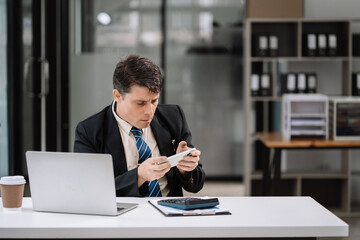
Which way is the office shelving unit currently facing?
toward the camera

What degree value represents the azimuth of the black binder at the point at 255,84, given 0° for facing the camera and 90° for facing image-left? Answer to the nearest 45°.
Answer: approximately 0°

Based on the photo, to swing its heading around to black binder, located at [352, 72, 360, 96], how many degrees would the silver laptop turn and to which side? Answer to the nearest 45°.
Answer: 0° — it already faces it

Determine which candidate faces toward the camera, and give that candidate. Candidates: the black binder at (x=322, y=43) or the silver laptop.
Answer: the black binder

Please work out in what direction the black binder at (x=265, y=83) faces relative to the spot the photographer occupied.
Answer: facing the viewer

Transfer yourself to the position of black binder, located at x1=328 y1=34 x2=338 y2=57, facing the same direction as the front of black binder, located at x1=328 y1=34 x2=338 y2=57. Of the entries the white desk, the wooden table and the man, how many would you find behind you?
0

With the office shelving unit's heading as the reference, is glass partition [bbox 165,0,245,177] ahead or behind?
behind

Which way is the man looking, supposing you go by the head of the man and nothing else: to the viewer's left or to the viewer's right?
to the viewer's right

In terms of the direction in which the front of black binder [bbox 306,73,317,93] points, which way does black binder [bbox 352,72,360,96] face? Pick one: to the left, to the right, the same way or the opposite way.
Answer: the same way

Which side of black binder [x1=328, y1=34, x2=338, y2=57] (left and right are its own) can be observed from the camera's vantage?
front

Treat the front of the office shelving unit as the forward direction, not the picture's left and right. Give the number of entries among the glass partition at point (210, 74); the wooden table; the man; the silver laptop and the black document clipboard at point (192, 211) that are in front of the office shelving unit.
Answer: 4

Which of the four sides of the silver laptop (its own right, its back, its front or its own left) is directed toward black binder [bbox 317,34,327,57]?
front

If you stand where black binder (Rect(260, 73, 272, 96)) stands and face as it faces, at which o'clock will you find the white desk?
The white desk is roughly at 12 o'clock from the black binder.

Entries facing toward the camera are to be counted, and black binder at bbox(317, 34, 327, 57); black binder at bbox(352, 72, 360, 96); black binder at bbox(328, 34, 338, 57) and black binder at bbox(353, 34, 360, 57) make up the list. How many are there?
4

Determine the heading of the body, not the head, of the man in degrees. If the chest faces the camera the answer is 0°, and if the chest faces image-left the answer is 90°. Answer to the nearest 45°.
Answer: approximately 315°

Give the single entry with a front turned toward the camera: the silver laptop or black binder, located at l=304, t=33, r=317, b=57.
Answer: the black binder

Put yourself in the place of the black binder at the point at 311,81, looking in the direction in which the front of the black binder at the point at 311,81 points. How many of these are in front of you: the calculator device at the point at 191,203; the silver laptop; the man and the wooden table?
4

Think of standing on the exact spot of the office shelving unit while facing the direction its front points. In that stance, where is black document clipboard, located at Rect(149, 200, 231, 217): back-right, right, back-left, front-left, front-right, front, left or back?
front
